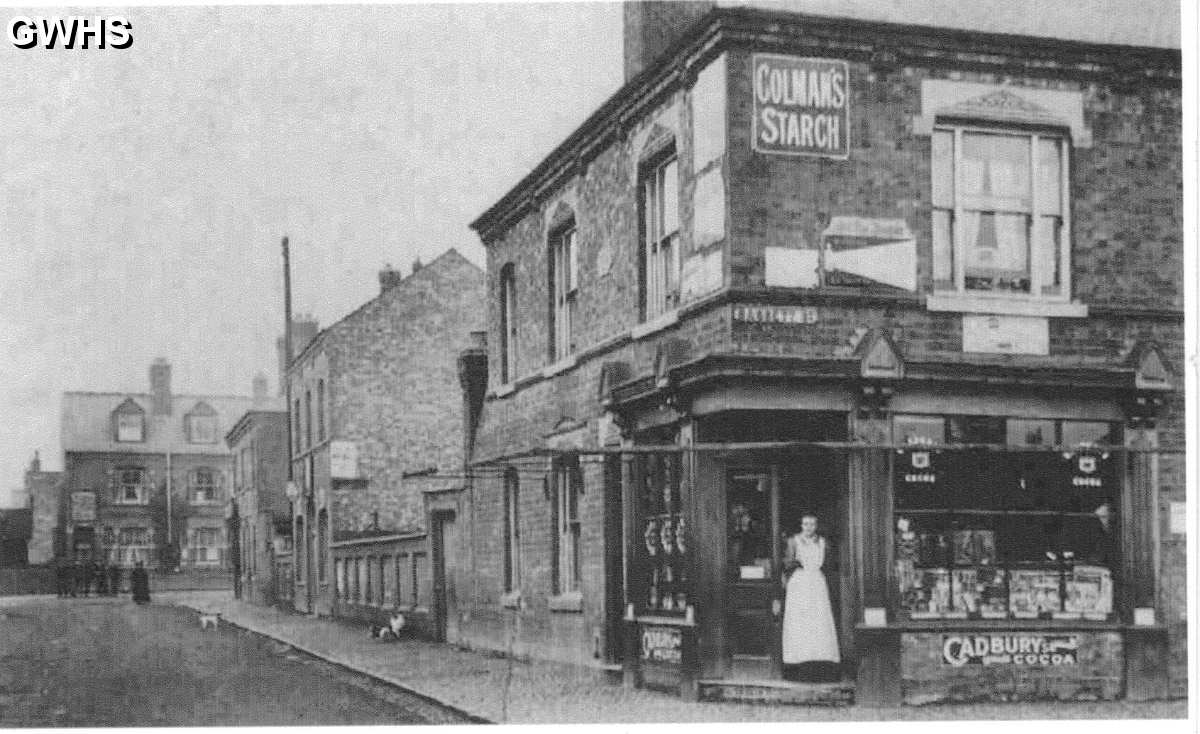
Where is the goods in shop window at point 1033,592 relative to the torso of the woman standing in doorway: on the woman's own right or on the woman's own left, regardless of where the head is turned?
on the woman's own left

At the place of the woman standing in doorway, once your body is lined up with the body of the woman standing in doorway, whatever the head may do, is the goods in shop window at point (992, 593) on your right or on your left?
on your left

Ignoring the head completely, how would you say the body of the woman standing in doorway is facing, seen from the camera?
toward the camera
